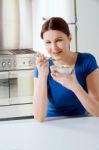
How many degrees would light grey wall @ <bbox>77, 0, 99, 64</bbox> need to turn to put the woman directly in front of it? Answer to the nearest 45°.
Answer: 0° — it already faces them

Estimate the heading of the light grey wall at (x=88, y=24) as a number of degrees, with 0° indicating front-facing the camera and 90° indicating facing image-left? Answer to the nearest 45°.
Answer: approximately 0°
